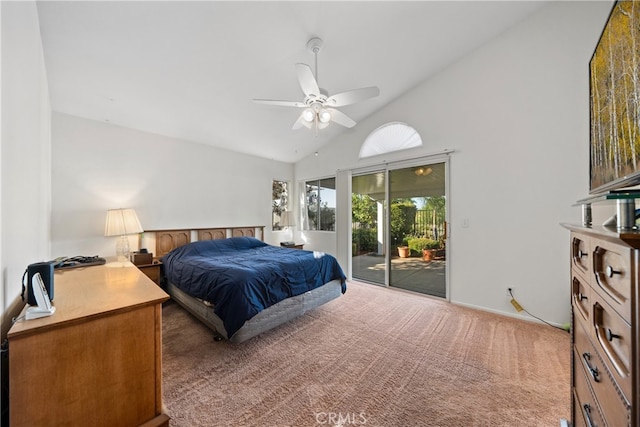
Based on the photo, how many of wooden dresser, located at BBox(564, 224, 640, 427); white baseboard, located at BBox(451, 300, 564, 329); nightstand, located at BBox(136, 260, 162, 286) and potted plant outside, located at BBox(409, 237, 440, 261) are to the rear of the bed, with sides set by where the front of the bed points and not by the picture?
1

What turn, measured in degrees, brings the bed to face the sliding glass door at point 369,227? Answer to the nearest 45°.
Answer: approximately 90° to its left

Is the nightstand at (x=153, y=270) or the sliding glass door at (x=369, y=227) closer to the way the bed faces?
the sliding glass door

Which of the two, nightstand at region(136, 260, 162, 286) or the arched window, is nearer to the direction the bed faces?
the arched window

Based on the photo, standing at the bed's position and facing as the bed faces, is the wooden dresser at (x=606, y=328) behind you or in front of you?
in front

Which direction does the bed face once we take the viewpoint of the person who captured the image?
facing the viewer and to the right of the viewer

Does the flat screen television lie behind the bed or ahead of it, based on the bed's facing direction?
ahead

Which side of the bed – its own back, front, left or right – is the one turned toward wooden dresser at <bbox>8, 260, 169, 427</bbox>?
right

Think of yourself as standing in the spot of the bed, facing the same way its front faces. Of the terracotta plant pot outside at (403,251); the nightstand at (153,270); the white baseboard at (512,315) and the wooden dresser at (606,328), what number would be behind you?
1

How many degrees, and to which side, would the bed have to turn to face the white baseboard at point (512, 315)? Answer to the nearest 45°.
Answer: approximately 45° to its left

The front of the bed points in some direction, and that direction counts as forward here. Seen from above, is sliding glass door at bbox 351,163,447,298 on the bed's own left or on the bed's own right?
on the bed's own left

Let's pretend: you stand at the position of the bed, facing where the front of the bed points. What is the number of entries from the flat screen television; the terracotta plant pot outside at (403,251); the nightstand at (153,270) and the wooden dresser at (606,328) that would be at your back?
1
